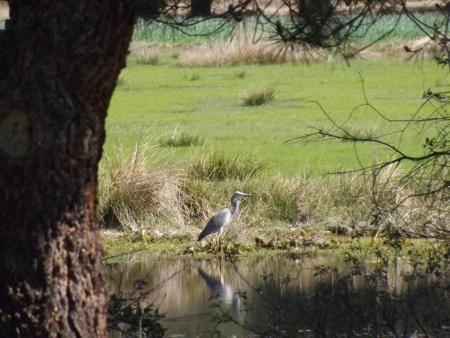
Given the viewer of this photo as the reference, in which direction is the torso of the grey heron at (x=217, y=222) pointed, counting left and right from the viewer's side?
facing to the right of the viewer

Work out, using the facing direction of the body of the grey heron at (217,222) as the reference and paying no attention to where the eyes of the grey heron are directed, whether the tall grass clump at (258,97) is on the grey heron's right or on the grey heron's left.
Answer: on the grey heron's left

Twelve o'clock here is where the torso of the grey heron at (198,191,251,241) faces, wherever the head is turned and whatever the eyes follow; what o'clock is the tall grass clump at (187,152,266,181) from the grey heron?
The tall grass clump is roughly at 9 o'clock from the grey heron.

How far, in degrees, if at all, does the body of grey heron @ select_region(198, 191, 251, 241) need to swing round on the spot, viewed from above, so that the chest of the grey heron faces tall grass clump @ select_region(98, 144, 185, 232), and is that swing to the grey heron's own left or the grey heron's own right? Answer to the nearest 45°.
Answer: approximately 135° to the grey heron's own left

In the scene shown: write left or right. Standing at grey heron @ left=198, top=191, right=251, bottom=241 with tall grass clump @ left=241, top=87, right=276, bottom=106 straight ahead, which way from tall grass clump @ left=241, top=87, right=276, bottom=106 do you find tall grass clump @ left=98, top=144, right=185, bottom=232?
left
